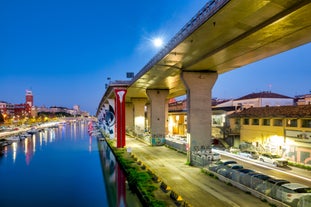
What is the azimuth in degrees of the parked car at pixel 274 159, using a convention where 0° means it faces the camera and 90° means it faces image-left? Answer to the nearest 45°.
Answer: approximately 315°

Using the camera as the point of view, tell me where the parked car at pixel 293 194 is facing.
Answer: facing away from the viewer and to the right of the viewer

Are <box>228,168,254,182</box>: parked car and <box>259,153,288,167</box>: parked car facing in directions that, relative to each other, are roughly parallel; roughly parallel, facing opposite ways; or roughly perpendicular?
roughly perpendicular

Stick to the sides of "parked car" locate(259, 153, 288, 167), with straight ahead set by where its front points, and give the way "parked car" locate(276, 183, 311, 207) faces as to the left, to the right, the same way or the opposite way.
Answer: to the left

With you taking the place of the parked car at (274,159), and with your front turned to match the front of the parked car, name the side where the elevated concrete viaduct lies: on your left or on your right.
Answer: on your right

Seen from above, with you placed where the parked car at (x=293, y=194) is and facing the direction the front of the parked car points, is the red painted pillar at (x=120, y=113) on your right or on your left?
on your left
